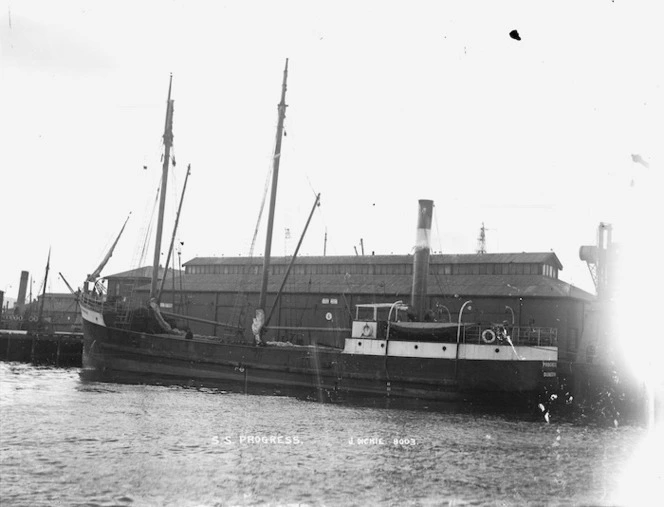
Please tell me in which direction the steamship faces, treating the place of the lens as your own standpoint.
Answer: facing to the left of the viewer
